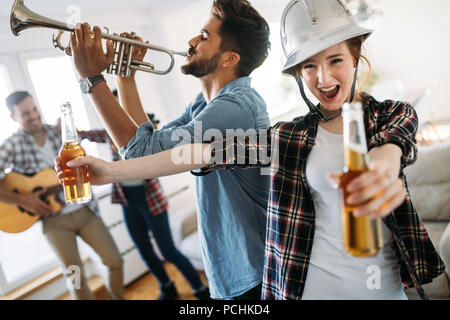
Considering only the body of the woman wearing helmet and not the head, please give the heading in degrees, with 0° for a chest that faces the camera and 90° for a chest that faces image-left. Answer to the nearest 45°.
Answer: approximately 0°

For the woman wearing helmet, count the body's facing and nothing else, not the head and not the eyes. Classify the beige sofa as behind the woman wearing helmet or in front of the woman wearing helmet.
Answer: behind

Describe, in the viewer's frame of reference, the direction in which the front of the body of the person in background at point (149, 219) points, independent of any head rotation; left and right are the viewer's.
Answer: facing the viewer

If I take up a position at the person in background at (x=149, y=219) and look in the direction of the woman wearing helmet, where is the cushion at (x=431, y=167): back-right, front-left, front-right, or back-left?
front-left

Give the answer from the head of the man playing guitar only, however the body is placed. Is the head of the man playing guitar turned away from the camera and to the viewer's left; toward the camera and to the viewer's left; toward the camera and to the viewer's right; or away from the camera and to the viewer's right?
toward the camera and to the viewer's right

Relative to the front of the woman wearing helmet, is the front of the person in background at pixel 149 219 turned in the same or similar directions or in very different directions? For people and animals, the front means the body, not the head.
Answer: same or similar directions

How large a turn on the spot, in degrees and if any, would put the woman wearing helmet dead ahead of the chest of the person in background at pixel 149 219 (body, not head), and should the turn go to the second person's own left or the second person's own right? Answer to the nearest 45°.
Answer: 0° — they already face them

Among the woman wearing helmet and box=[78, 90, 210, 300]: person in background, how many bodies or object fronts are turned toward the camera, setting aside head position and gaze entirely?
2

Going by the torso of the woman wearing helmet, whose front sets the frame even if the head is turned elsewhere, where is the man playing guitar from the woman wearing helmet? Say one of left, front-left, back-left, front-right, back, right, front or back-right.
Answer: back-right

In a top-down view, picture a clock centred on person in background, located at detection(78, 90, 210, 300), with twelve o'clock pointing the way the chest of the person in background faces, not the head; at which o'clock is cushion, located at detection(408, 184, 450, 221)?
The cushion is roughly at 10 o'clock from the person in background.
